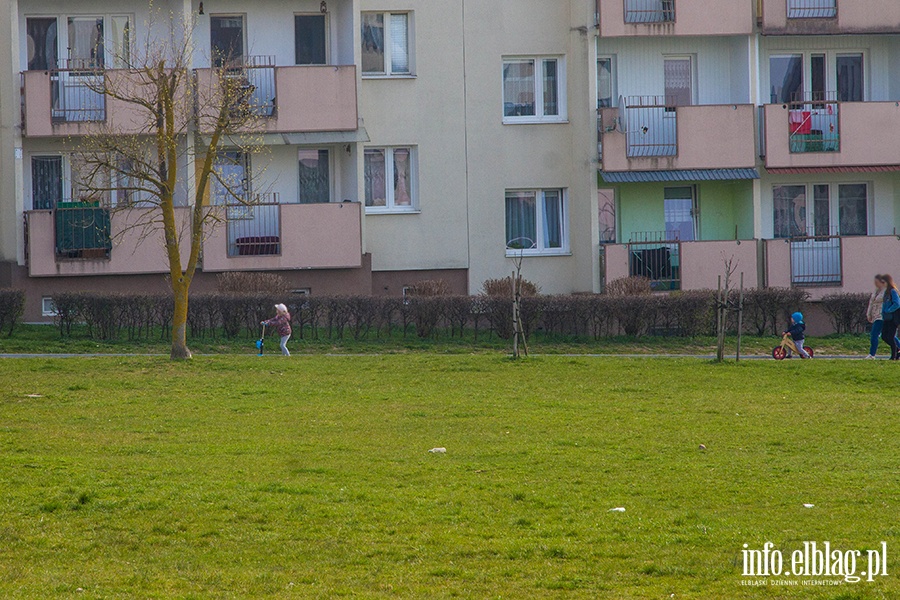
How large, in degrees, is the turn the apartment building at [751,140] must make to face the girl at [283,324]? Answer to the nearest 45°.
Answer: approximately 45° to its right

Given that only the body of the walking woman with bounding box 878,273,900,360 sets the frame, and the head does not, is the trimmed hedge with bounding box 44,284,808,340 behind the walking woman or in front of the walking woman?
in front

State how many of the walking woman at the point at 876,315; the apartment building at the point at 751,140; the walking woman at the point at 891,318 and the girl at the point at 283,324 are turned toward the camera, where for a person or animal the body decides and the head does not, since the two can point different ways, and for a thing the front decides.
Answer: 1

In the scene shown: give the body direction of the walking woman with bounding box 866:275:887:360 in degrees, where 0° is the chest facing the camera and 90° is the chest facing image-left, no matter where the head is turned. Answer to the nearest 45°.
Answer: approximately 90°

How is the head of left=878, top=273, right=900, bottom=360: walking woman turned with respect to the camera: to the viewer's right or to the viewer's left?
to the viewer's left

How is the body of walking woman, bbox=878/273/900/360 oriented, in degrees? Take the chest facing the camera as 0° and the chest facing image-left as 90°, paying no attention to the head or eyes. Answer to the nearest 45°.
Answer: approximately 90°

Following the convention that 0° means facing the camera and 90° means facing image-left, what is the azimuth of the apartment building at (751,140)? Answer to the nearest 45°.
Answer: approximately 0°

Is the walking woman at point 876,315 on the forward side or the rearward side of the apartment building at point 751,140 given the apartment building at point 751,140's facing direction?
on the forward side

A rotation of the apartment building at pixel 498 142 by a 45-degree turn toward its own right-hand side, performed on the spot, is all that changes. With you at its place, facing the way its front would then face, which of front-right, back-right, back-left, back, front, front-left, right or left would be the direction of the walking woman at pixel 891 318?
left

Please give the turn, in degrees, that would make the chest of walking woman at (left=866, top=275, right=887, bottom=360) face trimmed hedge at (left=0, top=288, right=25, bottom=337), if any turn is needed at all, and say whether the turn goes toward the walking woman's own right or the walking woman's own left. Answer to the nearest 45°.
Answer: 0° — they already face it

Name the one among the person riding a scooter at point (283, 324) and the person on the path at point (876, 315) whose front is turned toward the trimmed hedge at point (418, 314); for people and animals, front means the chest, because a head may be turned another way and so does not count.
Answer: the person on the path at point (876, 315)

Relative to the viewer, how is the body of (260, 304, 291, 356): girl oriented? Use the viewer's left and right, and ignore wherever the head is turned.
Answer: facing to the left of the viewer

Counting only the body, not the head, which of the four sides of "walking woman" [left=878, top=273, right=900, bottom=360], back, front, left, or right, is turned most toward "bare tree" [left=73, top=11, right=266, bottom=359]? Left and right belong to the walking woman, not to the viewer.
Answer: front
